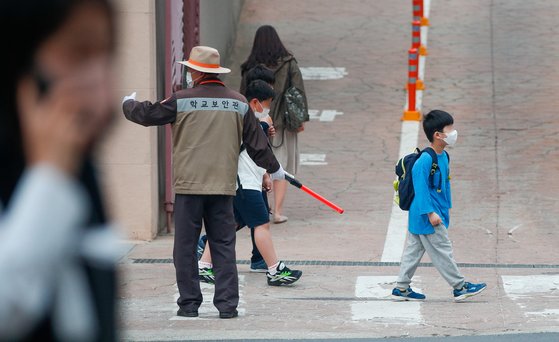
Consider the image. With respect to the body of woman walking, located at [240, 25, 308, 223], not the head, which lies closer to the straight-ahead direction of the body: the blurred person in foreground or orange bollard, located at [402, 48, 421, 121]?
the orange bollard

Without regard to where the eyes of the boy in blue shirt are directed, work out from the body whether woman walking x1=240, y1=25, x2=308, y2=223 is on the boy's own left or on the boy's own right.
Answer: on the boy's own left

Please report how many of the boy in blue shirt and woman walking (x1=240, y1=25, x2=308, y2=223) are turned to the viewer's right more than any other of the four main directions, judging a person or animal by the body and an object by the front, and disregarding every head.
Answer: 1

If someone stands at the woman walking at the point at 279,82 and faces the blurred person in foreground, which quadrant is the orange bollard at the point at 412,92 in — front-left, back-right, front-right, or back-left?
back-left

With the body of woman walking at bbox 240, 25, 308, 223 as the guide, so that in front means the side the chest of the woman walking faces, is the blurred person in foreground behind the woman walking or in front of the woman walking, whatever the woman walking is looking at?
behind

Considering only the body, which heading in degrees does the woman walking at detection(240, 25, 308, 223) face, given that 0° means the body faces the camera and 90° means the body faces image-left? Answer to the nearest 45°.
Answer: approximately 180°

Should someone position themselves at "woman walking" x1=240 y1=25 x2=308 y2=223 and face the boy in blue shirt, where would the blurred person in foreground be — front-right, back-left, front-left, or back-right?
front-right

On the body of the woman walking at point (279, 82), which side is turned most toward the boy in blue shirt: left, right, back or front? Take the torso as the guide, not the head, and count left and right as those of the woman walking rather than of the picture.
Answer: back

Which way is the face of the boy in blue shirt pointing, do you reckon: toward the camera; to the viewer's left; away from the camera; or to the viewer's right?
to the viewer's right

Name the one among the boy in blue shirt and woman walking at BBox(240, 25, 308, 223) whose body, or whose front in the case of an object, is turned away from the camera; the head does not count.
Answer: the woman walking

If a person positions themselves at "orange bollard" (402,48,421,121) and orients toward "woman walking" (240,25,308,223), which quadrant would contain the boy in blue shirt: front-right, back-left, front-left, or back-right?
front-left

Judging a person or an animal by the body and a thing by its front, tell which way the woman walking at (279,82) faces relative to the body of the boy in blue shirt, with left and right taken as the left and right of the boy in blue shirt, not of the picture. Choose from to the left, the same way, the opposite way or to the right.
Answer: to the left

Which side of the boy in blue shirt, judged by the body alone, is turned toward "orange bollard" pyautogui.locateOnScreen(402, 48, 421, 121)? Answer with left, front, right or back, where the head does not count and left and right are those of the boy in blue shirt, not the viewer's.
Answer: left
